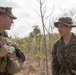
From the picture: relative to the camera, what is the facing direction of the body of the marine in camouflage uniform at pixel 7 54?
to the viewer's right

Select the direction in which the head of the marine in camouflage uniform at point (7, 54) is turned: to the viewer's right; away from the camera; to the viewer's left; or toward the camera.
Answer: to the viewer's right
